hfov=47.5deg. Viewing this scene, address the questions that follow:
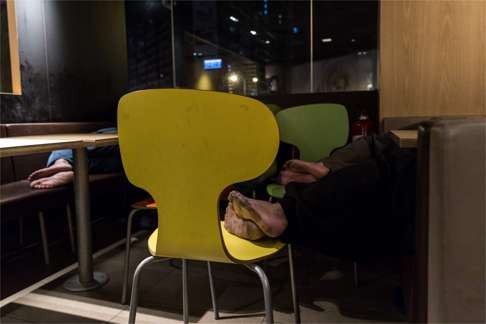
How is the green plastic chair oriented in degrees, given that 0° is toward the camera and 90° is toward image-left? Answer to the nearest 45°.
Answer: approximately 45°

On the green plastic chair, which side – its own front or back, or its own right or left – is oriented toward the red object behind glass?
back
